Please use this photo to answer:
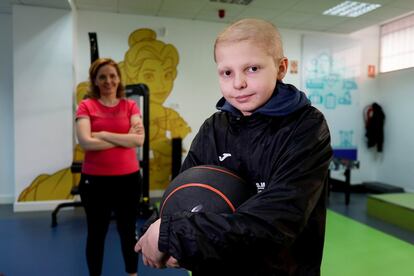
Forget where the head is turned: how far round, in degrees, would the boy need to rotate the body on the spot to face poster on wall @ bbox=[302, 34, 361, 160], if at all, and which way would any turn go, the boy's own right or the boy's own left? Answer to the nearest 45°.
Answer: approximately 135° to the boy's own right

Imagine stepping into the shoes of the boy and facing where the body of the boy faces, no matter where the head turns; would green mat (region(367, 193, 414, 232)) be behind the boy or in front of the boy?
behind

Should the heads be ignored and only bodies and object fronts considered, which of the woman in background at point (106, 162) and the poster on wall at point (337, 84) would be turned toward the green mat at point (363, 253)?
the poster on wall

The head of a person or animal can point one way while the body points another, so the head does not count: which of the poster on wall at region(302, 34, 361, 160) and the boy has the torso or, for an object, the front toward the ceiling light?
the poster on wall

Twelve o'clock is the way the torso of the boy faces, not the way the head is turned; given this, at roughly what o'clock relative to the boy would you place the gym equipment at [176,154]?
The gym equipment is roughly at 4 o'clock from the boy.

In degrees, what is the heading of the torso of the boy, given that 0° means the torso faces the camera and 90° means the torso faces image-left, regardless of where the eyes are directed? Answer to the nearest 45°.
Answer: approximately 45°

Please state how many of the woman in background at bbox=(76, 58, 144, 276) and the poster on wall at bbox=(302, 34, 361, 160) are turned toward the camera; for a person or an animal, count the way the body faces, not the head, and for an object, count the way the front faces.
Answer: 2

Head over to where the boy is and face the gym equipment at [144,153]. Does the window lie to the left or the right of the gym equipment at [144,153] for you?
right
